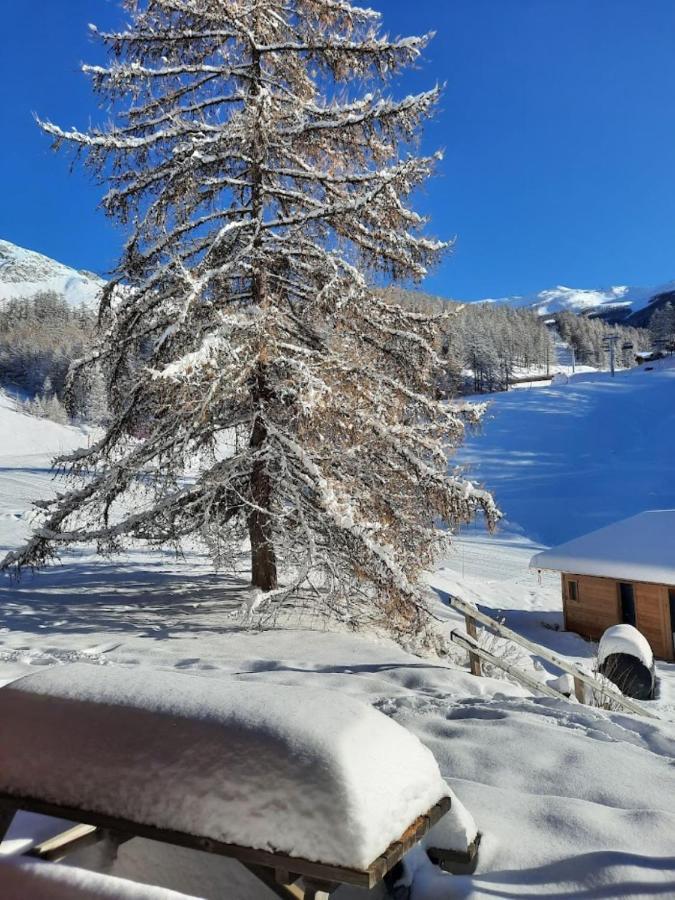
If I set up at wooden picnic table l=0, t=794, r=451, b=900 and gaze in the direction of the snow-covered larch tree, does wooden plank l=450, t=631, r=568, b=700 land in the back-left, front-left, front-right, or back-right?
front-right

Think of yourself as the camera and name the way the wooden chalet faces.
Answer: facing the viewer and to the left of the viewer

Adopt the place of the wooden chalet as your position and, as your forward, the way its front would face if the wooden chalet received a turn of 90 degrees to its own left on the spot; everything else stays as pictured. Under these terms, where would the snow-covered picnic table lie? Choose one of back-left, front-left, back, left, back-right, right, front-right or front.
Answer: front-right

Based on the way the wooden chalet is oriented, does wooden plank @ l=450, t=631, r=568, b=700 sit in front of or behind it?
in front

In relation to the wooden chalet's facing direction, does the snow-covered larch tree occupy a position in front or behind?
in front

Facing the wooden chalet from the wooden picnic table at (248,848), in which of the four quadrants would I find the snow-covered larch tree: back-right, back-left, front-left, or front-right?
front-left

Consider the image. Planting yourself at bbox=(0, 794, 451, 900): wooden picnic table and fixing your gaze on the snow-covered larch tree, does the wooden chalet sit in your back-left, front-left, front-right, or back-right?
front-right
